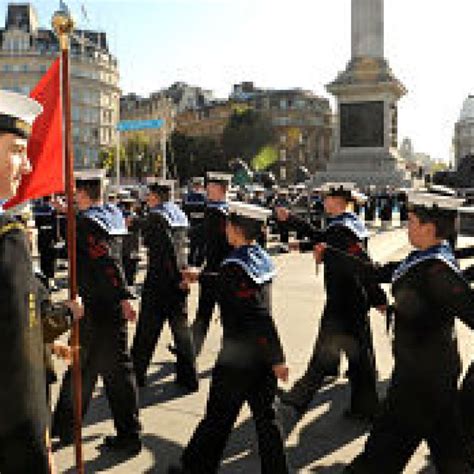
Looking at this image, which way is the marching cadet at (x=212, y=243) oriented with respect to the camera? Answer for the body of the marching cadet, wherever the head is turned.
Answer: to the viewer's left

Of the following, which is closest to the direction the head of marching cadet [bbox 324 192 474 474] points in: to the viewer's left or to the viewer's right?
to the viewer's left

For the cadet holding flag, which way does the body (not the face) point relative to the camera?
to the viewer's right

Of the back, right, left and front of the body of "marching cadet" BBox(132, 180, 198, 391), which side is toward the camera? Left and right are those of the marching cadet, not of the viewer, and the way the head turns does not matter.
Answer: left

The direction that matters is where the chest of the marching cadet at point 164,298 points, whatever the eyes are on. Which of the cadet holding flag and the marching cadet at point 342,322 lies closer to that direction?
the cadet holding flag
